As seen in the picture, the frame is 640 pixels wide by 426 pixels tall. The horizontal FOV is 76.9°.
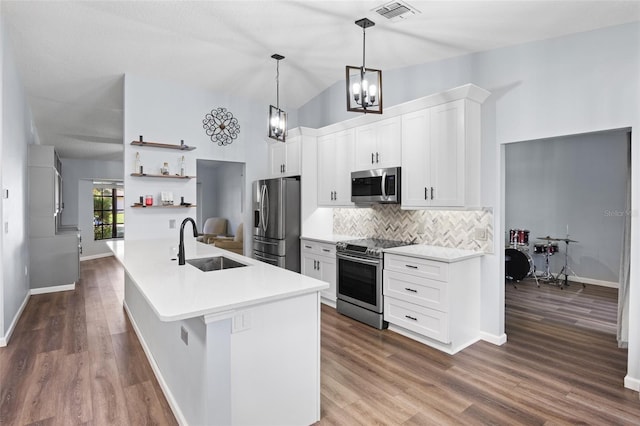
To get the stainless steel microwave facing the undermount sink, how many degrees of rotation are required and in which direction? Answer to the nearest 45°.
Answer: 0° — it already faces it

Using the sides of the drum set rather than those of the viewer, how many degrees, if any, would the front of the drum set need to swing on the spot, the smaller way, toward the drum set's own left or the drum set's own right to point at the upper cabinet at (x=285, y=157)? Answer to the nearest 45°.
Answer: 0° — it already faces it

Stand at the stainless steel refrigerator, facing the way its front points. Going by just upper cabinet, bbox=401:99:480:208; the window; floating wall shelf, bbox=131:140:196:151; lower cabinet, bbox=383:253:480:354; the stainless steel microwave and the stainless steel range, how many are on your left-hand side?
4

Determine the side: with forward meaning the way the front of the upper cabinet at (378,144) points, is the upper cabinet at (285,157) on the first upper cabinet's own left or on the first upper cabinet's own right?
on the first upper cabinet's own right

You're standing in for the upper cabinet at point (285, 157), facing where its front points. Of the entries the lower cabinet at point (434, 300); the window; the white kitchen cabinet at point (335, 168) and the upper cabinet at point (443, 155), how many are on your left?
3

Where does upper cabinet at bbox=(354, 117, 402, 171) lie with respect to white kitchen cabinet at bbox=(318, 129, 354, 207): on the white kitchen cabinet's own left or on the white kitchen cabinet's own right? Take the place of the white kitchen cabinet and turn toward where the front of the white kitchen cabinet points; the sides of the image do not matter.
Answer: on the white kitchen cabinet's own left

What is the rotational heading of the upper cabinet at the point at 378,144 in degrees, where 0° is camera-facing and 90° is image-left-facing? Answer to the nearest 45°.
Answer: approximately 45°

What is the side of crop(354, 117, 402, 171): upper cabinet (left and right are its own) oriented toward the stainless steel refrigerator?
right

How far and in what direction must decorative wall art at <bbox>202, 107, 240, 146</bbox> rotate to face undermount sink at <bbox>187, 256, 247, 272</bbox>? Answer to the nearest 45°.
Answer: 0° — it already faces it
